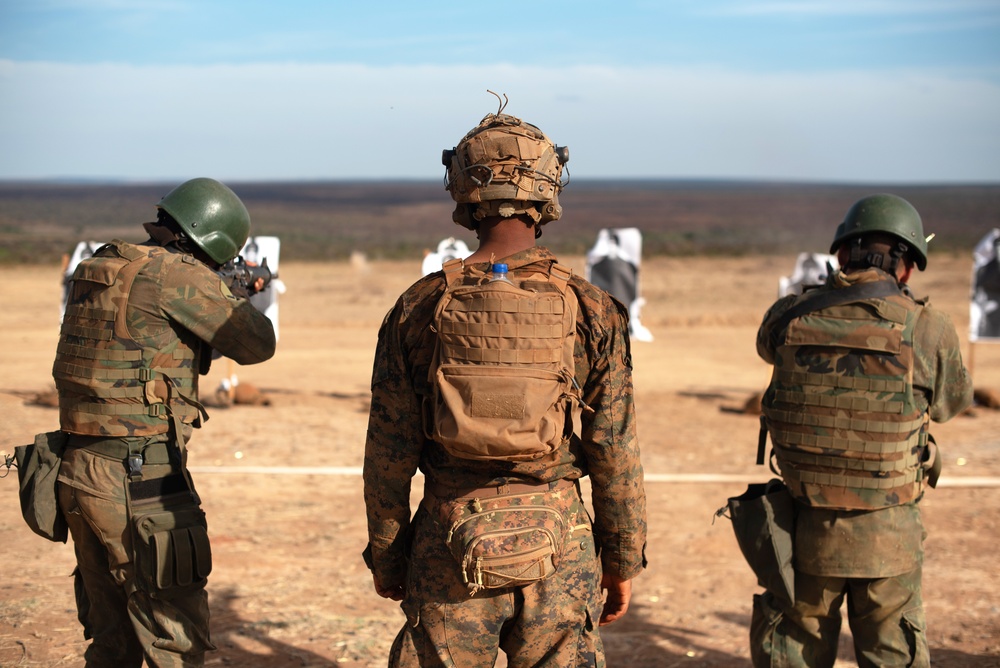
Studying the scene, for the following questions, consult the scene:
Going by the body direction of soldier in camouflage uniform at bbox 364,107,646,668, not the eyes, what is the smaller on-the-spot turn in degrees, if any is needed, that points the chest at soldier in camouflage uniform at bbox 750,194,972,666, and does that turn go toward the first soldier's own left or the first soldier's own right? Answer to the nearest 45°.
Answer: approximately 45° to the first soldier's own right

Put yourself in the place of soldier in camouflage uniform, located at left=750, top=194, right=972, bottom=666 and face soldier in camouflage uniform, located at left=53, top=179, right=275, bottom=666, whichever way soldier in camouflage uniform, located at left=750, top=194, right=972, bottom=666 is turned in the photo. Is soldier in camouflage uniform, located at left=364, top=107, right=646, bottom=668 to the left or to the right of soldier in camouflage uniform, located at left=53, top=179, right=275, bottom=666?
left

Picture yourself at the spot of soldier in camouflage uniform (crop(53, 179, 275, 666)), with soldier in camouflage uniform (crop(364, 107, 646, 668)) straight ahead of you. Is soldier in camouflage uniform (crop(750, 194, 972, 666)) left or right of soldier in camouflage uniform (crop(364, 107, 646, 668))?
left

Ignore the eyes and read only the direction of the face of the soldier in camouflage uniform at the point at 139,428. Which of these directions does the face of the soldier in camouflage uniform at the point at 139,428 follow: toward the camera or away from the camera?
away from the camera

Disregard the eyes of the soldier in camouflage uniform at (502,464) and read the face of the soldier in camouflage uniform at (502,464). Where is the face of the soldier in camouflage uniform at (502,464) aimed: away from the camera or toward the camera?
away from the camera

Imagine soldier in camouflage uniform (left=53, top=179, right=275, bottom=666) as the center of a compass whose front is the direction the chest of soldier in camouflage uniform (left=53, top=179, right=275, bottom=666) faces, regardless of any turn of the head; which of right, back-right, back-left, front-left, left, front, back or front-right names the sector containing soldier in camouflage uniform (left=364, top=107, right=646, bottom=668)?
right

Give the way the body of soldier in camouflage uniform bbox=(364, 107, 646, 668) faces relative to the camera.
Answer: away from the camera

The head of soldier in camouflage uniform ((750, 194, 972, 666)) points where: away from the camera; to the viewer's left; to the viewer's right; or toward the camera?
away from the camera

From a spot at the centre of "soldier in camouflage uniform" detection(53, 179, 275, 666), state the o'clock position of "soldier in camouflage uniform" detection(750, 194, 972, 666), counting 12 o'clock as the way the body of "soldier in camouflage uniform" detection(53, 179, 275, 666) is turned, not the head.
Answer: "soldier in camouflage uniform" detection(750, 194, 972, 666) is roughly at 2 o'clock from "soldier in camouflage uniform" detection(53, 179, 275, 666).

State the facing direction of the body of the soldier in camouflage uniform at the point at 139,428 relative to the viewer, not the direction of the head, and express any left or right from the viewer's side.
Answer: facing away from the viewer and to the right of the viewer

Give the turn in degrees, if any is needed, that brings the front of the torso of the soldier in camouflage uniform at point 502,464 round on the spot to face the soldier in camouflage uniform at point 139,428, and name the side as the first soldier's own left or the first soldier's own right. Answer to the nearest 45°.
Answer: approximately 45° to the first soldier's own left
